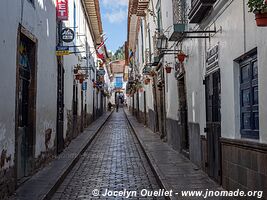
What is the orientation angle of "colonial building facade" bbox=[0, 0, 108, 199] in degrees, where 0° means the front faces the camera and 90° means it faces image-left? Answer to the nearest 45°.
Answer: approximately 270°

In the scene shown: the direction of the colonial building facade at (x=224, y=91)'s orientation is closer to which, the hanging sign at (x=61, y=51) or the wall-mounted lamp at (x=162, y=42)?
the hanging sign

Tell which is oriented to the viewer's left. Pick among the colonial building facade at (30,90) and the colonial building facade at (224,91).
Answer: the colonial building facade at (224,91)

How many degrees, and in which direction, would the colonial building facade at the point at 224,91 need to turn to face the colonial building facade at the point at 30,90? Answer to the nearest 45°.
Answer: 0° — it already faces it

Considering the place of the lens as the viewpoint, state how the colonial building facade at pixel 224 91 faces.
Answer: facing to the left of the viewer

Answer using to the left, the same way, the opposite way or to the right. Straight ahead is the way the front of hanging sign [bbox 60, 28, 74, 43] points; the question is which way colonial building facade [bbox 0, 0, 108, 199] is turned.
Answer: to the left

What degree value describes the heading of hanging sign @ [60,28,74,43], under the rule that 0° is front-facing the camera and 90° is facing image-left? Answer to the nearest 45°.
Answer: approximately 0°
